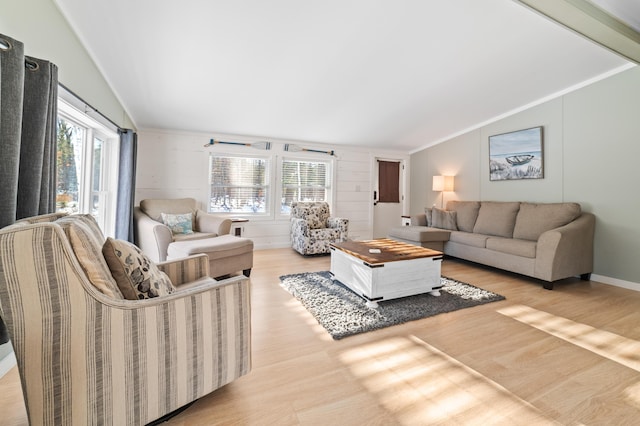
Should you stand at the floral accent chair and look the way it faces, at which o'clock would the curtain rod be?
The curtain rod is roughly at 3 o'clock from the floral accent chair.

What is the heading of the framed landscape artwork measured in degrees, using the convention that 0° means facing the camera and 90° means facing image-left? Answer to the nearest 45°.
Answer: approximately 45°

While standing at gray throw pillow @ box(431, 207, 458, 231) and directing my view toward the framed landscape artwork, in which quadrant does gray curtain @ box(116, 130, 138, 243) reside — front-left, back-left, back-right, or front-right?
back-right

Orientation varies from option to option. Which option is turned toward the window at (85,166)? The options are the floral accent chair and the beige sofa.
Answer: the beige sofa

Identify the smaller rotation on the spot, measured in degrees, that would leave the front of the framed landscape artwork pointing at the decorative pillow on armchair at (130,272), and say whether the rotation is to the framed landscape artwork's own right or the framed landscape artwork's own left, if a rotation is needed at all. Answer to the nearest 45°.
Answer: approximately 45° to the framed landscape artwork's own left

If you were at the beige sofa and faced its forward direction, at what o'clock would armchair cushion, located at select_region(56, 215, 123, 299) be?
The armchair cushion is roughly at 11 o'clock from the beige sofa.

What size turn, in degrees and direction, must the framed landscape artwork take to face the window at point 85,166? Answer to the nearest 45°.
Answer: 0° — it already faces it

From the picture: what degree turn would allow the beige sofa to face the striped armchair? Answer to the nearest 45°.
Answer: approximately 45° to its left

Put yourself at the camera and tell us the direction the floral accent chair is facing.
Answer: facing the viewer and to the right of the viewer

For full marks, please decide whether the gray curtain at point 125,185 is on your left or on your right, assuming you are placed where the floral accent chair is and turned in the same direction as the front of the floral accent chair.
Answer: on your right

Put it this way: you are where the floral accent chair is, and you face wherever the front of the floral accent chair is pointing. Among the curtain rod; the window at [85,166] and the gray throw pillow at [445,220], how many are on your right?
2

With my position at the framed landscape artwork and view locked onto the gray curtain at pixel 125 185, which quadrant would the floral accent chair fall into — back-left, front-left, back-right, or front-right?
front-right

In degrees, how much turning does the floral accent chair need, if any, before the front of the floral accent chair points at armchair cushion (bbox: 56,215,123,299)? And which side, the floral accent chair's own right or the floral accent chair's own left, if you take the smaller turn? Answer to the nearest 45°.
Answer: approximately 45° to the floral accent chair's own right

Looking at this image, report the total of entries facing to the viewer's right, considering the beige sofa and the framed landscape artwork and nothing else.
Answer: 0

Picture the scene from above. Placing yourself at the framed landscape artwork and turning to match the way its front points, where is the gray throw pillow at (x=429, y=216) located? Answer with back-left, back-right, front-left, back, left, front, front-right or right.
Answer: front-right

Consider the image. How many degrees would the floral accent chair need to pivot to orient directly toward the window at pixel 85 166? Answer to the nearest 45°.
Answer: approximately 90° to its right

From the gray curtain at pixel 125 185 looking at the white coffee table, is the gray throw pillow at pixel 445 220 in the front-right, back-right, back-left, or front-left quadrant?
front-left

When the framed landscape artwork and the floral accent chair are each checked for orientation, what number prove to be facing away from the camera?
0

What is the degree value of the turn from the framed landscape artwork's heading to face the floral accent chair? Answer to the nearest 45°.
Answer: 0° — it already faces it

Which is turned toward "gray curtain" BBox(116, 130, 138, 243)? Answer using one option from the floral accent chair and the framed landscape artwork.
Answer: the framed landscape artwork

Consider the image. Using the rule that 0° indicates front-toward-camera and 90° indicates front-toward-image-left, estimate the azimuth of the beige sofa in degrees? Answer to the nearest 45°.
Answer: approximately 45°
